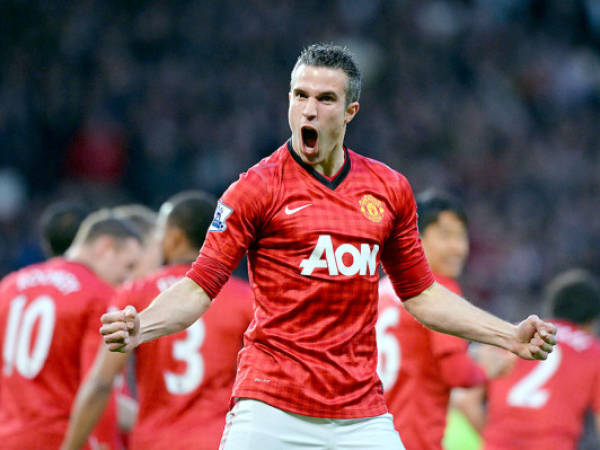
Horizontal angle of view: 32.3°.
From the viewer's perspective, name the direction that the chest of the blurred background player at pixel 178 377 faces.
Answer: away from the camera

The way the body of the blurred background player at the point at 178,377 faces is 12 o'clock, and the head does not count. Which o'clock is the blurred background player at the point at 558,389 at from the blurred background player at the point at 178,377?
the blurred background player at the point at 558,389 is roughly at 2 o'clock from the blurred background player at the point at 178,377.

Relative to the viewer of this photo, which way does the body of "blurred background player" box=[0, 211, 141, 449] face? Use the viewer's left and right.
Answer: facing away from the viewer and to the right of the viewer

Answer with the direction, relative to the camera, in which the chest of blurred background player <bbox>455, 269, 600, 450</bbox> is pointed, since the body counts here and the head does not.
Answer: away from the camera

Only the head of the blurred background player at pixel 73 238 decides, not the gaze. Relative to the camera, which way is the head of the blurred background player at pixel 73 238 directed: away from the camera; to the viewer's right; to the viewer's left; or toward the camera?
away from the camera

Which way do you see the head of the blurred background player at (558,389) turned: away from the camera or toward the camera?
away from the camera

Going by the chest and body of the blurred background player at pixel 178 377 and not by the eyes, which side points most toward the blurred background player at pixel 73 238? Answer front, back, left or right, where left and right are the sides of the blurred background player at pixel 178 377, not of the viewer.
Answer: front

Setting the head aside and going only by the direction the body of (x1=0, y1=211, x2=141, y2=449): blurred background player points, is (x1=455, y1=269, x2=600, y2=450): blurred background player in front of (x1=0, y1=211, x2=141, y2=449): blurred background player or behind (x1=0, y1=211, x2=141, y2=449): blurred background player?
in front

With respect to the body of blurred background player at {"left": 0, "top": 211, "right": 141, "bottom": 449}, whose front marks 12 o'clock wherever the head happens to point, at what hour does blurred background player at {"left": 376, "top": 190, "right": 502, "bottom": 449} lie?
blurred background player at {"left": 376, "top": 190, "right": 502, "bottom": 449} is roughly at 2 o'clock from blurred background player at {"left": 0, "top": 211, "right": 141, "bottom": 449}.

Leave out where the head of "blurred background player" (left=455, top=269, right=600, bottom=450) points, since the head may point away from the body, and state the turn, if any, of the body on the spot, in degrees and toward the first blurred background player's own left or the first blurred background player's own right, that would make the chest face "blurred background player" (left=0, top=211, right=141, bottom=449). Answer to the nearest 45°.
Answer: approximately 135° to the first blurred background player's own left

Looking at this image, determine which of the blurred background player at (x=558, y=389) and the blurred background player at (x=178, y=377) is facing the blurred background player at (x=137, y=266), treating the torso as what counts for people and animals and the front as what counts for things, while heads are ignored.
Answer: the blurred background player at (x=178, y=377)
